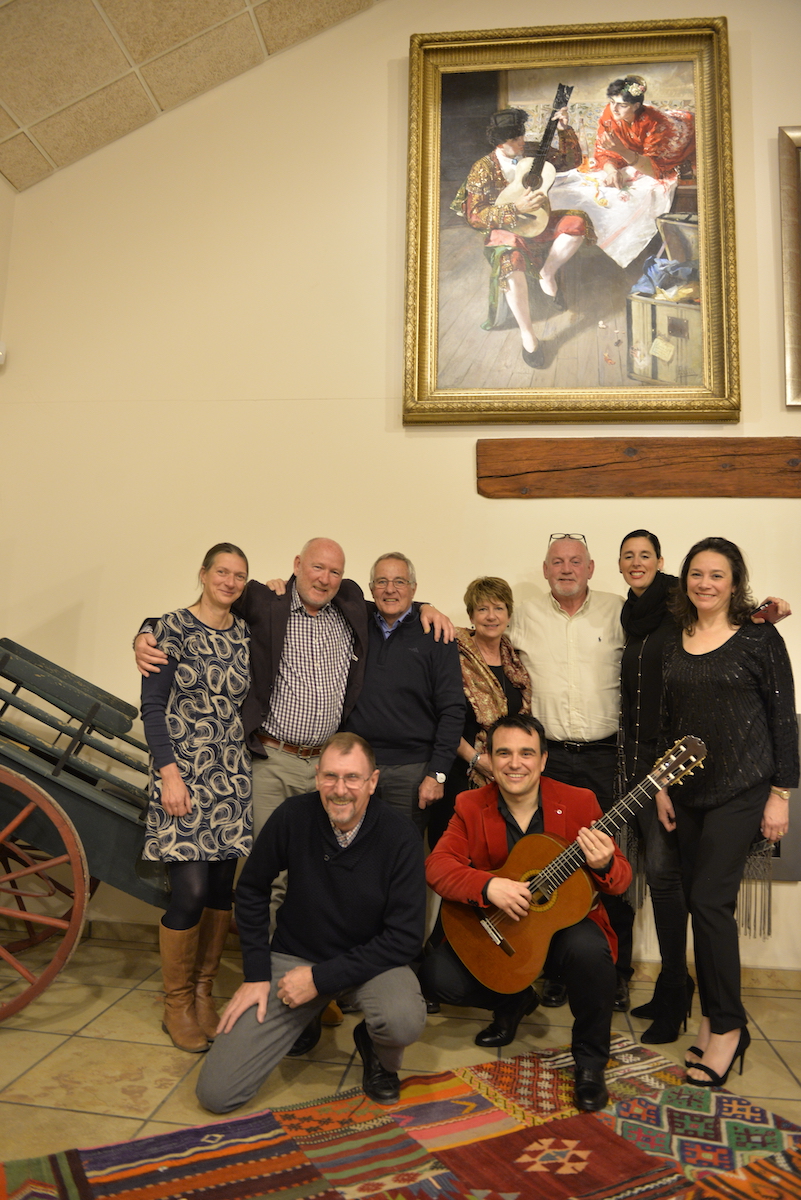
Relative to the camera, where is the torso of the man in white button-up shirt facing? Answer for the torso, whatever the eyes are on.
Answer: toward the camera

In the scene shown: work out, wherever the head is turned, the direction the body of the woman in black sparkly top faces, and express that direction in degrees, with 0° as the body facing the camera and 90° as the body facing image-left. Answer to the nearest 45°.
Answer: approximately 45°

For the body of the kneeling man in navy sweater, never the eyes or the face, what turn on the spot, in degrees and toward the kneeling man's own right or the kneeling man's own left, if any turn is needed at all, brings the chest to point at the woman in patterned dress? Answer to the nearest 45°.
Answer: approximately 135° to the kneeling man's own right

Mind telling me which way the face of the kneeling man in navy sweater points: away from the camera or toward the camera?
toward the camera

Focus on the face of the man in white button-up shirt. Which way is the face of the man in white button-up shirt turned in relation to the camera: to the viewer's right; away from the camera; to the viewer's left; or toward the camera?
toward the camera

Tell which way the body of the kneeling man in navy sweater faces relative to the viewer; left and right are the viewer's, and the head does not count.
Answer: facing the viewer

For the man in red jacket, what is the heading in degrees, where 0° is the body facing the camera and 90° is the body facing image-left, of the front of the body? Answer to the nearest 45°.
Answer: approximately 0°

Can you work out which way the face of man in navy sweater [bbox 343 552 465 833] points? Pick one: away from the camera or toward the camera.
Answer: toward the camera

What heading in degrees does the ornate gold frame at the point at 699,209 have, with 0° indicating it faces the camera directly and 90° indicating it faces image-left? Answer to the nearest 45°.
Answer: approximately 0°

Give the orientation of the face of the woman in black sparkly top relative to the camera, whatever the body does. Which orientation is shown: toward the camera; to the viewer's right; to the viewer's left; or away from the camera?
toward the camera

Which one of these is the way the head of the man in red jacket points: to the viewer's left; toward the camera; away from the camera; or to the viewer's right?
toward the camera

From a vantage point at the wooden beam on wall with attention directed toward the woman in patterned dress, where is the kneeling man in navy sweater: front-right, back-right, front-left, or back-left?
front-left

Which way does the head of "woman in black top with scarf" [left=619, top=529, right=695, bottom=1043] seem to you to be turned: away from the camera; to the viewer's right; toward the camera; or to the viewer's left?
toward the camera

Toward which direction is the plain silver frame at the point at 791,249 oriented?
toward the camera
